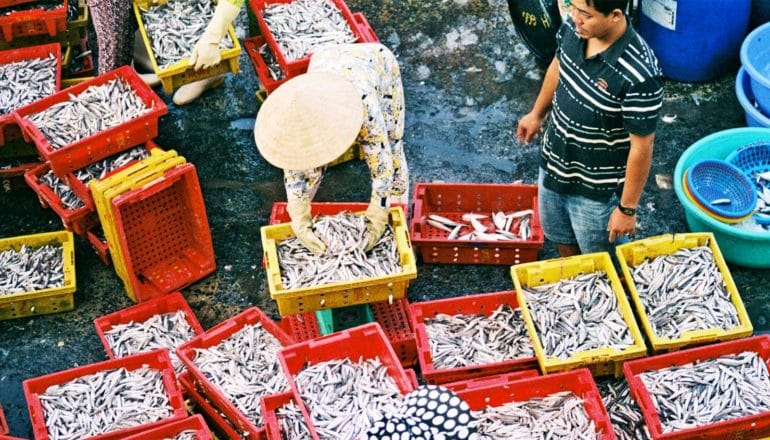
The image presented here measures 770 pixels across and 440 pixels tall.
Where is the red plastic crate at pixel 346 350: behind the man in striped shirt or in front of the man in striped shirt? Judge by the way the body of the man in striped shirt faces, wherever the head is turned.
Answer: in front

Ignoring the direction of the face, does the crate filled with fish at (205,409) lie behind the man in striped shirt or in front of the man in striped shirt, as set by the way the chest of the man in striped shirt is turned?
in front

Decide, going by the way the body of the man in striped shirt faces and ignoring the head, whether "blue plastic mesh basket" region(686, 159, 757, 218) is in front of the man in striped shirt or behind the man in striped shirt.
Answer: behind

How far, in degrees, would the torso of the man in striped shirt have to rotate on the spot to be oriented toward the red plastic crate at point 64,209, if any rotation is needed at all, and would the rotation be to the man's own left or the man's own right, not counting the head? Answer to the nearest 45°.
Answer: approximately 45° to the man's own right

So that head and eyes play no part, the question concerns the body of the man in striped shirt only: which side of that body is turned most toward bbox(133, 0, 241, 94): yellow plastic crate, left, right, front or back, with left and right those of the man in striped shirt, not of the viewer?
right

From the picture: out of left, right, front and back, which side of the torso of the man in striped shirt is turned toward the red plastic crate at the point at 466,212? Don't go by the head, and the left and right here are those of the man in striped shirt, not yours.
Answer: right

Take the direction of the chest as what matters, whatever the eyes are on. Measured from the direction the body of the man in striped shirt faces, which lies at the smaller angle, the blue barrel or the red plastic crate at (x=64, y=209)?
the red plastic crate

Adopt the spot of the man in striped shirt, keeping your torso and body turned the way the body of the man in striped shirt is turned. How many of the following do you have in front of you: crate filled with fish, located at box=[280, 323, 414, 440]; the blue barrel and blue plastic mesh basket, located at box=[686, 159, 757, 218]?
1

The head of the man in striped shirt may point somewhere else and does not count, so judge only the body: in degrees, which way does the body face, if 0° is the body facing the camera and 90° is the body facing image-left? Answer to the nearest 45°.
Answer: approximately 45°
